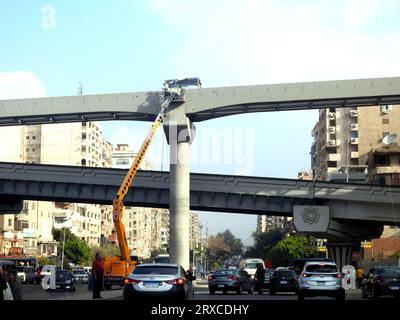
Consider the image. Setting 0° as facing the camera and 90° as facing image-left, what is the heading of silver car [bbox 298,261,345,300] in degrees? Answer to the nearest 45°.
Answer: approximately 180°

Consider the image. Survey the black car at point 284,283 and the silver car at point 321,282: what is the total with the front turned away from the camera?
2

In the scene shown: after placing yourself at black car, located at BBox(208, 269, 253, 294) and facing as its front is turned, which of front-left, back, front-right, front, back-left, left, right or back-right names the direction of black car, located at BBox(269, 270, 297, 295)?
front-right

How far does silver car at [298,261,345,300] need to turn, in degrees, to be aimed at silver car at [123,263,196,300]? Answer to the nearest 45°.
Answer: approximately 135° to its left

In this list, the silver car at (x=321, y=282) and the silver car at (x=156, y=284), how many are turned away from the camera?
2

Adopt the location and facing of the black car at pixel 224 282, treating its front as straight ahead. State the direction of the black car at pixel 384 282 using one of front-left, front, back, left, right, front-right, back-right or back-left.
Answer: right

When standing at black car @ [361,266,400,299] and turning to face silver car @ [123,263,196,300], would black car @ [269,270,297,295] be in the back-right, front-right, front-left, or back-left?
back-right

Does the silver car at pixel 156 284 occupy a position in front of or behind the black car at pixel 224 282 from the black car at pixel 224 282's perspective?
behind

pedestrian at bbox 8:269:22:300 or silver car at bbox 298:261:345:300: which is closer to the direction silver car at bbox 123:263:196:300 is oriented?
the silver car at bbox 298:261:345:300

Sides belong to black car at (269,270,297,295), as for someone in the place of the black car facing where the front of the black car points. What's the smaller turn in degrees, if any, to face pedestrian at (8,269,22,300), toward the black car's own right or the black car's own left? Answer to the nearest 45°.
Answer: approximately 90° to the black car's own left

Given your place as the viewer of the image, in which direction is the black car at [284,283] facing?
facing away from the viewer

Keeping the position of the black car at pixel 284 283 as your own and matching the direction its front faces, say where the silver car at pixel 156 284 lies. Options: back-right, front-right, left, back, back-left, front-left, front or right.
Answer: back

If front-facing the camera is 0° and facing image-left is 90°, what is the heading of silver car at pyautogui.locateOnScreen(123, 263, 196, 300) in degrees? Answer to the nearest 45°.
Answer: approximately 180°
